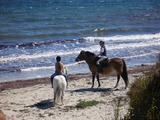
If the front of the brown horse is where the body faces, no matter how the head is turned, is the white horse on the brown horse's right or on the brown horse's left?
on the brown horse's left

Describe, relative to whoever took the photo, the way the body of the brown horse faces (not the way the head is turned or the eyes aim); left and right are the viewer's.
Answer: facing to the left of the viewer
